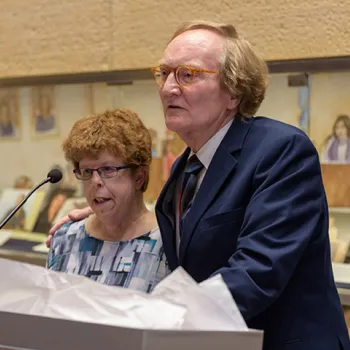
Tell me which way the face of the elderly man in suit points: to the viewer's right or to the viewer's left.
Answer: to the viewer's left

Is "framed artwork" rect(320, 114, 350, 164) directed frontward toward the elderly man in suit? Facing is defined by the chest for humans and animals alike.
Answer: yes

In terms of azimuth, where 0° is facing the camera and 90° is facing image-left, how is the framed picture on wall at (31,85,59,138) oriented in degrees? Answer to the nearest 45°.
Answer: approximately 0°

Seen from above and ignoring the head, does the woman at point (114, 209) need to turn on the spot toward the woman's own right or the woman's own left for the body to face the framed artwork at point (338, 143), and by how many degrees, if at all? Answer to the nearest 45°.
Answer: approximately 180°

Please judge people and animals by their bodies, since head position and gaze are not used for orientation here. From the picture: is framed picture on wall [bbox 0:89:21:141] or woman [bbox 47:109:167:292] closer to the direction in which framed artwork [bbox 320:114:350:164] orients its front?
the woman

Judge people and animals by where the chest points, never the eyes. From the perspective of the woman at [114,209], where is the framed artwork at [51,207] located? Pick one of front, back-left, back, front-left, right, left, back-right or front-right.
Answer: back-right

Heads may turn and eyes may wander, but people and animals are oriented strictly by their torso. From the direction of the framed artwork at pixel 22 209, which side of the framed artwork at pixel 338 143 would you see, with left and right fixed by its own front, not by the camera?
right

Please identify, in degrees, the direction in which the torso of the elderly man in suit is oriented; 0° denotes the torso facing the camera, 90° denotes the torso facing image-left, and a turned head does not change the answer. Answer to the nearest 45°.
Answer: approximately 45°
